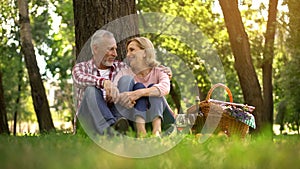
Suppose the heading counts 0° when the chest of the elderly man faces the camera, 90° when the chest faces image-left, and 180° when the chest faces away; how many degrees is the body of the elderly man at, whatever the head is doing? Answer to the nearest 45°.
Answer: approximately 315°

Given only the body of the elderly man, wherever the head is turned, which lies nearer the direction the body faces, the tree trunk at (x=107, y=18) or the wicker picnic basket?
the wicker picnic basket

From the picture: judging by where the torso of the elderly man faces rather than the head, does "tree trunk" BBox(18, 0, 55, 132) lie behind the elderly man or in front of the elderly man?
behind

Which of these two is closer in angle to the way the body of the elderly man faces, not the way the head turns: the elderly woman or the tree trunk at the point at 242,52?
the elderly woman

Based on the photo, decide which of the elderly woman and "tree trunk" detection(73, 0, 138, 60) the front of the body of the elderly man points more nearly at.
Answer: the elderly woman

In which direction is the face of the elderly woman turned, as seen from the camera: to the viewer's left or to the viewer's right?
to the viewer's left

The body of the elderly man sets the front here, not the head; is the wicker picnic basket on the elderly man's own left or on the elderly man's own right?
on the elderly man's own left

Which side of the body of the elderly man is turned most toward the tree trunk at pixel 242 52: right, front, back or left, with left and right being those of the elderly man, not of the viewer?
left

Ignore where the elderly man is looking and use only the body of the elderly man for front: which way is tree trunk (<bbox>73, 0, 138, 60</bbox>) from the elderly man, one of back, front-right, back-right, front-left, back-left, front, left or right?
back-left
